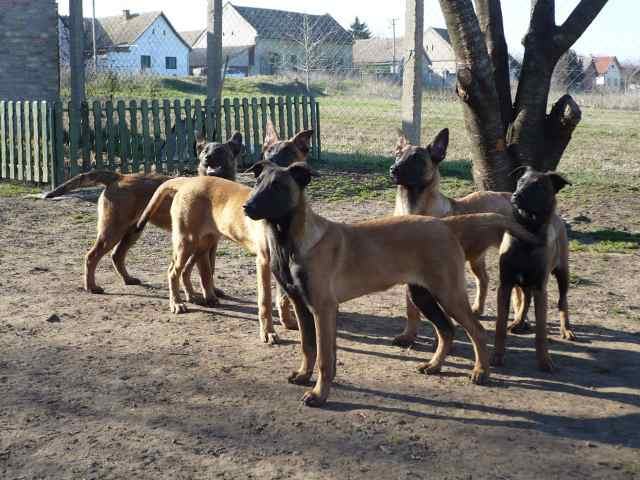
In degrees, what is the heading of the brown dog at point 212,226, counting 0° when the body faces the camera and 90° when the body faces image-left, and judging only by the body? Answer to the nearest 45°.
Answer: approximately 315°

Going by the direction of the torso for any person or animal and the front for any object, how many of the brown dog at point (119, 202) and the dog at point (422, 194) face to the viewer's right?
1

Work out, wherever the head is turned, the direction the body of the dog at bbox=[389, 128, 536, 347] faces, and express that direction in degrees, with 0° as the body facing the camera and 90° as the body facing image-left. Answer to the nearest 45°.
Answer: approximately 45°

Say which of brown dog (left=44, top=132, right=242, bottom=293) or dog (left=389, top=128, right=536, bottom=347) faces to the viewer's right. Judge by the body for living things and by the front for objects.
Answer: the brown dog

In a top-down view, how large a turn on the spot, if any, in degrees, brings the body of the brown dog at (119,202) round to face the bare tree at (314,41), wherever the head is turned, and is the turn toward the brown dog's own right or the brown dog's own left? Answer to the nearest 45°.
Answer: approximately 90° to the brown dog's own left

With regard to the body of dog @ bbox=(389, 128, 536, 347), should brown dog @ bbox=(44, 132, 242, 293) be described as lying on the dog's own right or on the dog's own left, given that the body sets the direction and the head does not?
on the dog's own right

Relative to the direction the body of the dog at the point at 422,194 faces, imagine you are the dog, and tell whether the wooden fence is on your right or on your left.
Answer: on your right

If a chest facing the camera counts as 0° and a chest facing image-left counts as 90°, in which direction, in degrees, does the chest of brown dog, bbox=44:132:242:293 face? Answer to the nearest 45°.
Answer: approximately 270°

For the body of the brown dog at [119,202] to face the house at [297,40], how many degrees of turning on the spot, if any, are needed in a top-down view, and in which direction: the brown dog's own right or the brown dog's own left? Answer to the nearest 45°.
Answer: approximately 90° to the brown dog's own left
